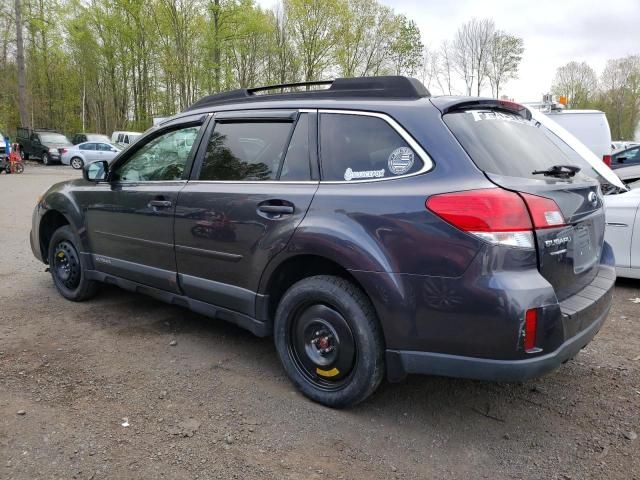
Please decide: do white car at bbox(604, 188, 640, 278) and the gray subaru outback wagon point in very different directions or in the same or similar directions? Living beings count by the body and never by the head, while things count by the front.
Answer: same or similar directions

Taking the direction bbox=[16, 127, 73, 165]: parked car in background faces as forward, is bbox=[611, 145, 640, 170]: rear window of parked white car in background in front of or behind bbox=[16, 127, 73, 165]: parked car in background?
in front

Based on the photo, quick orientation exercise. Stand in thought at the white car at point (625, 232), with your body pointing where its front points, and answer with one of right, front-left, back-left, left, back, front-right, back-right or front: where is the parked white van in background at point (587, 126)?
right

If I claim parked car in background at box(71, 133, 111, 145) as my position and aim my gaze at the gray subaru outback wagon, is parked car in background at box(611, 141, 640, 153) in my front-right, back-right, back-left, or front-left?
front-left

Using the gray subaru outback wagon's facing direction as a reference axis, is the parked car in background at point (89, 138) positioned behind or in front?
in front

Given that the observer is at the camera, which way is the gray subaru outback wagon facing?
facing away from the viewer and to the left of the viewer

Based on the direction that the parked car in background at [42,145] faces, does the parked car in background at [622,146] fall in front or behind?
in front

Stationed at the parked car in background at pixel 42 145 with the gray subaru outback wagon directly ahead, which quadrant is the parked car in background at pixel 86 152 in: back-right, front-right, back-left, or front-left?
front-left
